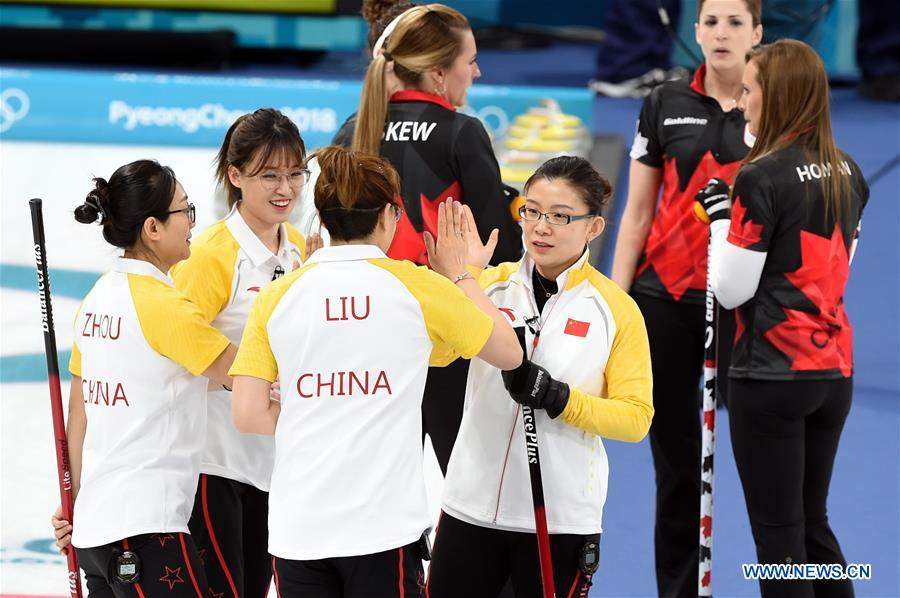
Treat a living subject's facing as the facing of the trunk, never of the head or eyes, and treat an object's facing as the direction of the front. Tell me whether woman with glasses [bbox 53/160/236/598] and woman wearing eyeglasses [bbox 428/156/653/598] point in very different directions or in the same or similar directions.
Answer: very different directions

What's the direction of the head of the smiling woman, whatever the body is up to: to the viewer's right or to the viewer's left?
to the viewer's right

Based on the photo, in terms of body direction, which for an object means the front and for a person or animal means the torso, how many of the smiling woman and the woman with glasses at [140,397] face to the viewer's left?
0

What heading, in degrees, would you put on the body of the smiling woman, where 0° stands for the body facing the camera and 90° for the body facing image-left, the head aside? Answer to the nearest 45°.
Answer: approximately 315°

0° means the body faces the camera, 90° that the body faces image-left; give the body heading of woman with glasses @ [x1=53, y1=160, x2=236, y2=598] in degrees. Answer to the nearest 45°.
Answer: approximately 225°

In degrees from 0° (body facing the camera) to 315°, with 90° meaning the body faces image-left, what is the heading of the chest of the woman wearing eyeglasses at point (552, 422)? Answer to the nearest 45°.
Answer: approximately 45°

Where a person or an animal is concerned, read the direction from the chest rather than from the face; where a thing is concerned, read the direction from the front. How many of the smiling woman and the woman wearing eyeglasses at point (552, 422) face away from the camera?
0

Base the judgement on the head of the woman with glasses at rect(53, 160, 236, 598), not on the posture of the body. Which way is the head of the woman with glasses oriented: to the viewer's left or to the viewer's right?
to the viewer's right

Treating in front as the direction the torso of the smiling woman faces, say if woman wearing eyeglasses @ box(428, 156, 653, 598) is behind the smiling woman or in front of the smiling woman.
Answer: in front

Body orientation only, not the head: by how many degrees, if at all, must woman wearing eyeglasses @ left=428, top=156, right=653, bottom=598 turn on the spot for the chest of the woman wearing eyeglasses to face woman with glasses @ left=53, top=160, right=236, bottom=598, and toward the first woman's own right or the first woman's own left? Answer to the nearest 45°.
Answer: approximately 45° to the first woman's own right
